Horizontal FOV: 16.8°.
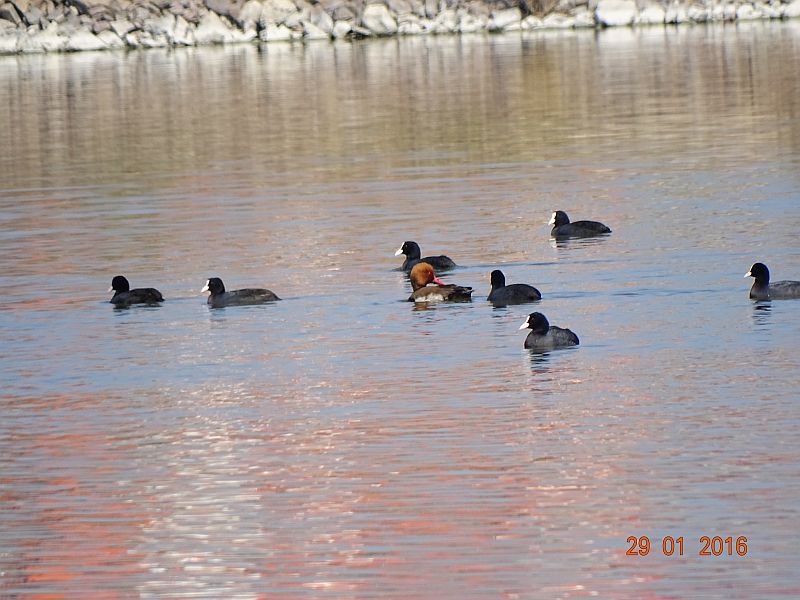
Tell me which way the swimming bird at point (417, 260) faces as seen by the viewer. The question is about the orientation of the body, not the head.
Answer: to the viewer's left

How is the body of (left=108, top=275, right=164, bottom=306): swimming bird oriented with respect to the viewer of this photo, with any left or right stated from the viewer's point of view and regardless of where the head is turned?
facing to the left of the viewer

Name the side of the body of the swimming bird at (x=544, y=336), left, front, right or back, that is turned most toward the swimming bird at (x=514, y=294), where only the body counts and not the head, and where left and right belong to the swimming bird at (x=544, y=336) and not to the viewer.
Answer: right

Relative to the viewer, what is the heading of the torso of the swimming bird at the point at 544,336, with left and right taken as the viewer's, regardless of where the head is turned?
facing to the left of the viewer

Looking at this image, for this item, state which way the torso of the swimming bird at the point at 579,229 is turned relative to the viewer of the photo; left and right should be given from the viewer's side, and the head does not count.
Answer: facing to the left of the viewer

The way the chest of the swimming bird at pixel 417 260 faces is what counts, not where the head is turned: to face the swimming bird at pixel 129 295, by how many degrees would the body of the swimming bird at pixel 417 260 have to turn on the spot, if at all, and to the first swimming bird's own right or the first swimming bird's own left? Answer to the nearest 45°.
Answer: approximately 45° to the first swimming bird's own left

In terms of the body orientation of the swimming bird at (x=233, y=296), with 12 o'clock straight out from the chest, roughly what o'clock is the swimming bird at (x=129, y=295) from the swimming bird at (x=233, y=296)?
the swimming bird at (x=129, y=295) is roughly at 1 o'clock from the swimming bird at (x=233, y=296).

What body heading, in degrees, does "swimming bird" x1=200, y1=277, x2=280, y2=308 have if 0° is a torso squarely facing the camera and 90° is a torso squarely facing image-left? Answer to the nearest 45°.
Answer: approximately 90°

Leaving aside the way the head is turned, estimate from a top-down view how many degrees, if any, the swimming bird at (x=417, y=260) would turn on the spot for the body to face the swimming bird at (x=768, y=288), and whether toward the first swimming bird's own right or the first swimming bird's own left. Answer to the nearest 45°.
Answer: approximately 135° to the first swimming bird's own left

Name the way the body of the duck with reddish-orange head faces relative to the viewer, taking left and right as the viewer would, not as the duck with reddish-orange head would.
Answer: facing to the left of the viewer
